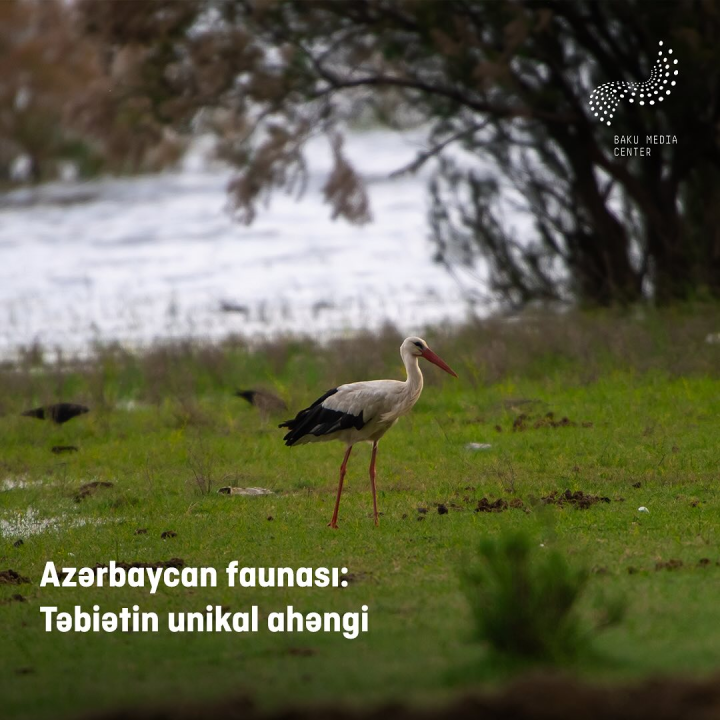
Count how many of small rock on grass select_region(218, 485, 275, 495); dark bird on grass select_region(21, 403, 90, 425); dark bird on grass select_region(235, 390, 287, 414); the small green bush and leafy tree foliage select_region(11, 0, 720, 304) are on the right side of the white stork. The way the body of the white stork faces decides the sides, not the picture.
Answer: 1

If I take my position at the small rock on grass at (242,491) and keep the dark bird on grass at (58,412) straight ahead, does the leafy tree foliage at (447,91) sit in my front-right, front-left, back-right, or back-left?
front-right

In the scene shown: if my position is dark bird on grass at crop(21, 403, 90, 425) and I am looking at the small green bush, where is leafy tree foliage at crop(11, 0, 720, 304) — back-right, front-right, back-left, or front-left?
back-left

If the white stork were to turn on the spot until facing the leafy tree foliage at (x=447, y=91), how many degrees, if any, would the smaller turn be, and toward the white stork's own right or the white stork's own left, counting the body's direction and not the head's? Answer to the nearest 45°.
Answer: approximately 90° to the white stork's own left

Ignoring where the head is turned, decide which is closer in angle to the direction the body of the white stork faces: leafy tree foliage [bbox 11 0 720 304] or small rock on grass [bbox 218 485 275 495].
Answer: the leafy tree foliage

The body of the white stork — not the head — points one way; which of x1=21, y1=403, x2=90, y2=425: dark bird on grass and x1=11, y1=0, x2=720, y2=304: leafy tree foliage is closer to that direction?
the leafy tree foliage

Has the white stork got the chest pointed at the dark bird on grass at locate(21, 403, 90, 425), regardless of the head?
no

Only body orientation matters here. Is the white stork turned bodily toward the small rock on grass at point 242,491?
no

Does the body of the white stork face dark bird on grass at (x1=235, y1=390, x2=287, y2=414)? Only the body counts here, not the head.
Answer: no

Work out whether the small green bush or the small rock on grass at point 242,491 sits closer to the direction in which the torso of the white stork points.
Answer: the small green bush

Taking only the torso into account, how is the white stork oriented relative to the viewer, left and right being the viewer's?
facing to the right of the viewer

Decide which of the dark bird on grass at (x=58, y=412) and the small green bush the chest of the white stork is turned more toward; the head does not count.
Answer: the small green bush

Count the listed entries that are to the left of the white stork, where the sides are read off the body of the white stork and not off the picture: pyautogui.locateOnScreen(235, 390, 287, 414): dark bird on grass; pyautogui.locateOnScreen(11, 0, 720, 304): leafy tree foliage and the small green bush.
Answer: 2

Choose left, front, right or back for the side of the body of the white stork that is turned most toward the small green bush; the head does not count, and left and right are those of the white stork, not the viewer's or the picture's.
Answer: right

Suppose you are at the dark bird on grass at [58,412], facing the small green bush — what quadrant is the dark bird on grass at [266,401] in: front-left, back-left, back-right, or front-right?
front-left
